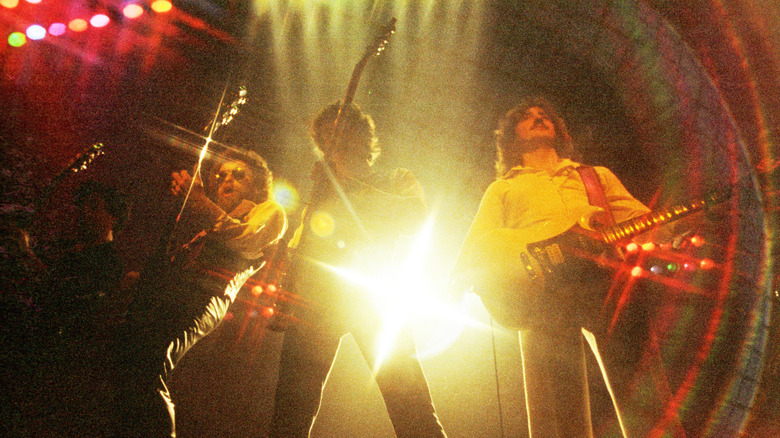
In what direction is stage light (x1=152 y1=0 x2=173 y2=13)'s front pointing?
toward the camera

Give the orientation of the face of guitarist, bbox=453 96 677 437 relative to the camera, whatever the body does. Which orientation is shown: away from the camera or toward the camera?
toward the camera

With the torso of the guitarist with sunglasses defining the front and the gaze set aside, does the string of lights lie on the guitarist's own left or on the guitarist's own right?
on the guitarist's own right

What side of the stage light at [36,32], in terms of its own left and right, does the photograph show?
front

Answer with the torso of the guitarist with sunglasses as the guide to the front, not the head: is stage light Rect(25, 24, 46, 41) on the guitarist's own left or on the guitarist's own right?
on the guitarist's own right

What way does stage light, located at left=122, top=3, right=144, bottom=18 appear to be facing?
toward the camera

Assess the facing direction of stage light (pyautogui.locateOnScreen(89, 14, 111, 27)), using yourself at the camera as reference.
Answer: facing the viewer
